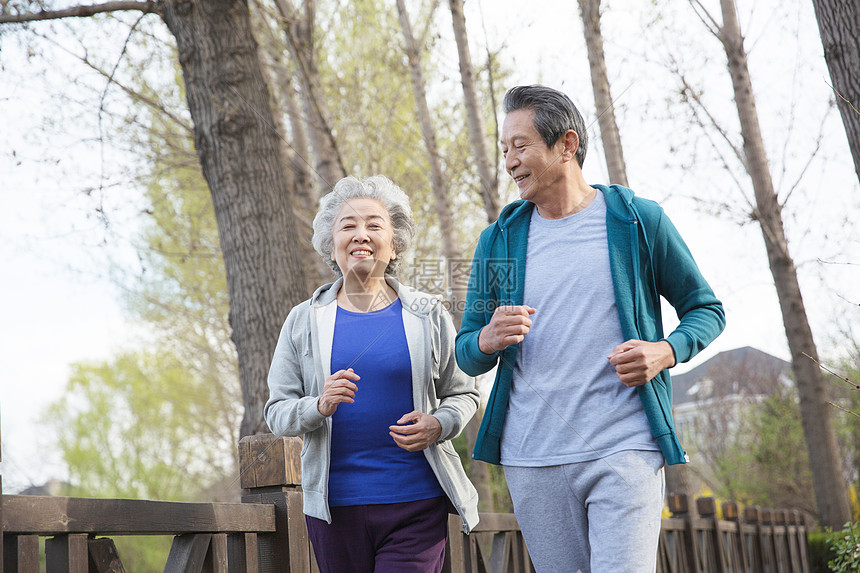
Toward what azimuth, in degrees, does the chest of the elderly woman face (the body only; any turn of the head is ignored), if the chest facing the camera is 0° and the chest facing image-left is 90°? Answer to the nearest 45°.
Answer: approximately 0°
